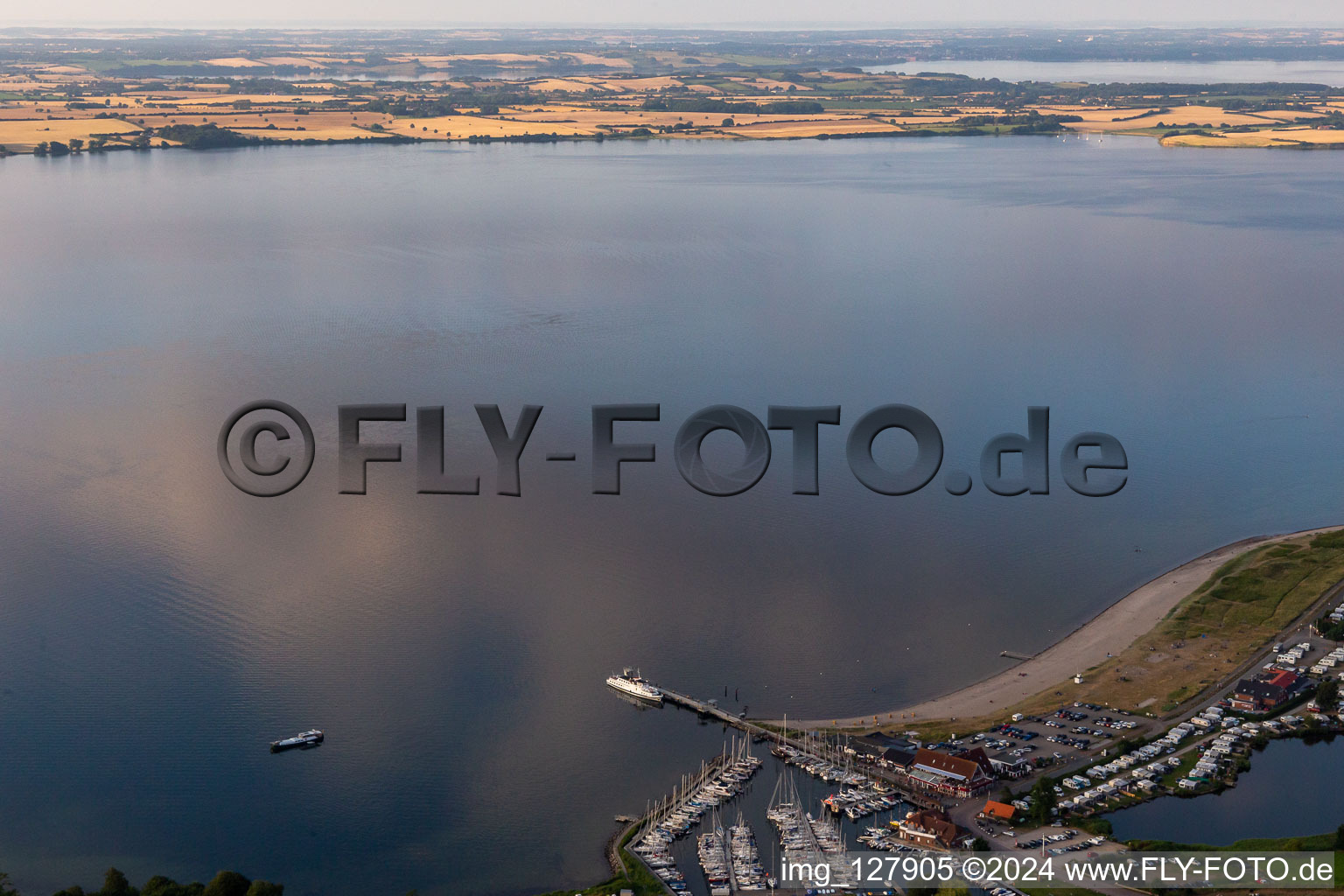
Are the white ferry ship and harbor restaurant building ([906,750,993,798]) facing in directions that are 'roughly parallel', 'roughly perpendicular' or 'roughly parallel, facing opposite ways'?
roughly perpendicular

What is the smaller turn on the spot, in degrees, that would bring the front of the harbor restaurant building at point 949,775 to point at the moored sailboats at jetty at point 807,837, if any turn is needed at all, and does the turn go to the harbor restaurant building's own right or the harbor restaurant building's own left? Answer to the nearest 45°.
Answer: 0° — it already faces it

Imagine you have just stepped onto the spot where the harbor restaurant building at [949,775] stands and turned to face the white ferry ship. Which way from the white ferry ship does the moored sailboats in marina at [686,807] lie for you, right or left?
left

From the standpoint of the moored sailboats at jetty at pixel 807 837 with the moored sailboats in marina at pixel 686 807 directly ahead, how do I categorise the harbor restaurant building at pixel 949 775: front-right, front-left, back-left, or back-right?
back-right

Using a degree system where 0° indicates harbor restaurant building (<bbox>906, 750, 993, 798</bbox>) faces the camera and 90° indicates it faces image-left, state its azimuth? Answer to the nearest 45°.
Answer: approximately 45°
